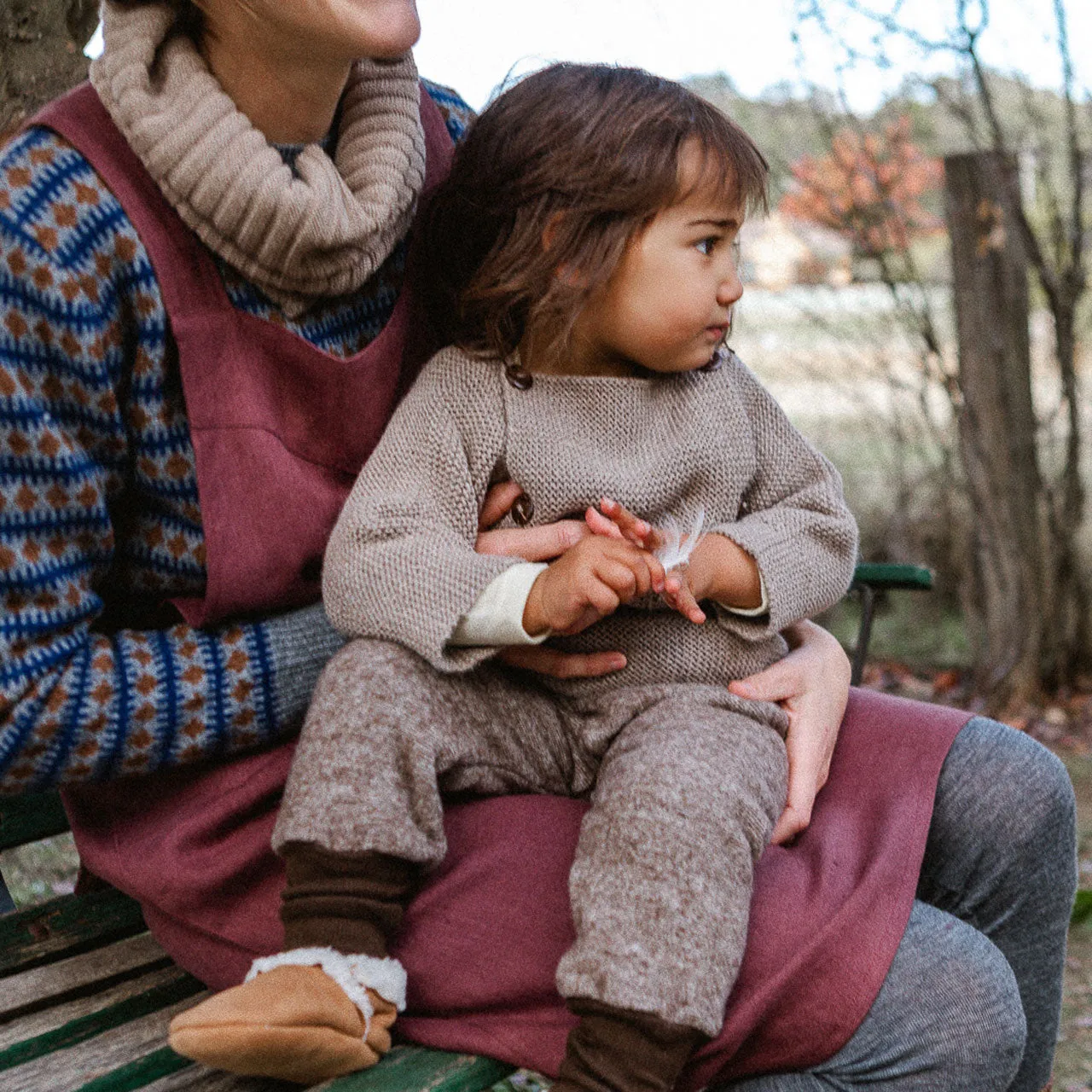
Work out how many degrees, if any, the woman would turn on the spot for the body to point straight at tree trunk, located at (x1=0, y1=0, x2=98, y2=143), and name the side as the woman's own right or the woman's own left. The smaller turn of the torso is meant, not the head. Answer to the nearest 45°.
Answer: approximately 180°

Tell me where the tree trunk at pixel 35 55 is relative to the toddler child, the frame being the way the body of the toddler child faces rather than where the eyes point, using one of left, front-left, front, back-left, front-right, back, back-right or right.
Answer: back-right

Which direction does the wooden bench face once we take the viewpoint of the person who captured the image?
facing the viewer and to the right of the viewer

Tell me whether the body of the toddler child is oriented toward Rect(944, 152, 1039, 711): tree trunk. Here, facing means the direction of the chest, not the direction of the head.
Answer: no

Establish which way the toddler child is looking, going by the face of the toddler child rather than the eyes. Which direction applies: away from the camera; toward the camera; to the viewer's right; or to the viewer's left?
to the viewer's right

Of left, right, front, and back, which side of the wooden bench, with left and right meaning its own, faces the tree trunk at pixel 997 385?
left

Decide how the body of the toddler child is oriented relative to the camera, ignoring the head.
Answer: toward the camera
